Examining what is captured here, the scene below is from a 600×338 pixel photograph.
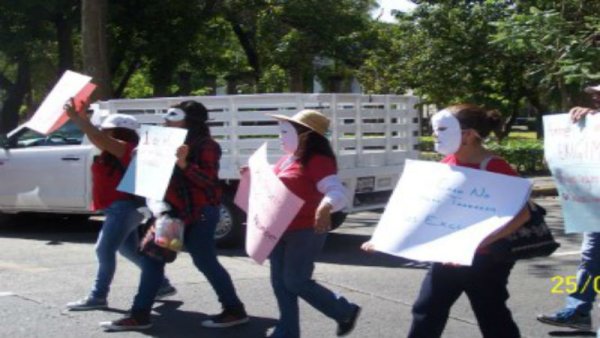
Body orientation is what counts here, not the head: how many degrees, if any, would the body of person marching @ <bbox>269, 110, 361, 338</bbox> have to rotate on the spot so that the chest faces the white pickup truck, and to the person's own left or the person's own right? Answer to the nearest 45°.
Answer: approximately 90° to the person's own right

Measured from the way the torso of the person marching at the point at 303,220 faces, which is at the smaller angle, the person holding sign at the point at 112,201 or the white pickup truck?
the person holding sign
